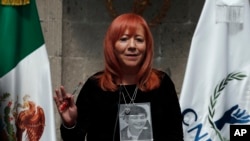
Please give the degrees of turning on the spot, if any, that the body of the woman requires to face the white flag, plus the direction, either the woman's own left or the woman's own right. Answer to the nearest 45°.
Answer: approximately 135° to the woman's own left

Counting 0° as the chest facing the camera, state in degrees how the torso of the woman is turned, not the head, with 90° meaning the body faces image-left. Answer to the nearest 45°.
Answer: approximately 0°

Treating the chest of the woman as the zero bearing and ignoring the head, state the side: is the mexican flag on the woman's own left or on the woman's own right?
on the woman's own right
